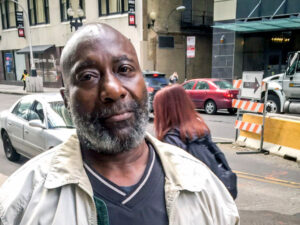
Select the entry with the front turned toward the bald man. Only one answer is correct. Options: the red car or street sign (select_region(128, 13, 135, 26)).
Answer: the street sign

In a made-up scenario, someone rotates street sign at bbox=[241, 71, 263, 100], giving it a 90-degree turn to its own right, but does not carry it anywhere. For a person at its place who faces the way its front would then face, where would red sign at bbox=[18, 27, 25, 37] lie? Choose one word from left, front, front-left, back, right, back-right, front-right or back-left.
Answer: front-right

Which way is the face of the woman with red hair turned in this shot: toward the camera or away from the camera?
away from the camera

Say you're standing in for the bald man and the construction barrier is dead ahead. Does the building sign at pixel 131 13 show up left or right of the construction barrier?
left

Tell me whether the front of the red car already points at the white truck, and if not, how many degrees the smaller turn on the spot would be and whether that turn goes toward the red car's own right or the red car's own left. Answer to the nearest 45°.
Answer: approximately 135° to the red car's own right

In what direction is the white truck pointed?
to the viewer's left

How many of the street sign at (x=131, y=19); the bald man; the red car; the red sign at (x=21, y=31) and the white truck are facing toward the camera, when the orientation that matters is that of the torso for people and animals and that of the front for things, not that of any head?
3

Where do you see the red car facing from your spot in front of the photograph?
facing away from the viewer and to the left of the viewer

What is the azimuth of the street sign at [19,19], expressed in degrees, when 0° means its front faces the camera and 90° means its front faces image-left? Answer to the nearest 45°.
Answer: approximately 0°

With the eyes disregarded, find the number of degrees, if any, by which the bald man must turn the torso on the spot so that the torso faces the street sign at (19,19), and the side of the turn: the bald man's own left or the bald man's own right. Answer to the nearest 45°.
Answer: approximately 180°

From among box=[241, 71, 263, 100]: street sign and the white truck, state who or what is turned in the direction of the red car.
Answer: the white truck

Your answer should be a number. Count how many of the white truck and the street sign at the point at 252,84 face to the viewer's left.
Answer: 1
